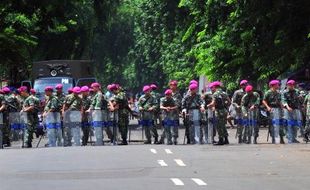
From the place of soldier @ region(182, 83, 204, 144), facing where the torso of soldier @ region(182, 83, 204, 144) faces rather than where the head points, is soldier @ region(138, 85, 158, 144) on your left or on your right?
on your right

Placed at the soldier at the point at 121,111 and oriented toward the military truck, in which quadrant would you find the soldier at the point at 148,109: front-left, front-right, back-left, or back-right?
back-right

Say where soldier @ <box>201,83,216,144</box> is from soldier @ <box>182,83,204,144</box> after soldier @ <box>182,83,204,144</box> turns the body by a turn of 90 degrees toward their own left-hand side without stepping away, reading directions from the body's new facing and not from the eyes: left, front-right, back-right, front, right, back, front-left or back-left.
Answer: front

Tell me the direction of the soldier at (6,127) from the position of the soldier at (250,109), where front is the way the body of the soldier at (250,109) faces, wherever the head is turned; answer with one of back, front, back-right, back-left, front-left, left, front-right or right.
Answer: right

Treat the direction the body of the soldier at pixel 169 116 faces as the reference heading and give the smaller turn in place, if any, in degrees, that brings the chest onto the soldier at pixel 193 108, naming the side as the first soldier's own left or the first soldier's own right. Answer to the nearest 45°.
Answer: approximately 90° to the first soldier's own left

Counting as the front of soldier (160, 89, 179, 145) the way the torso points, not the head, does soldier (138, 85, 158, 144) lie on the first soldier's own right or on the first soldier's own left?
on the first soldier's own right

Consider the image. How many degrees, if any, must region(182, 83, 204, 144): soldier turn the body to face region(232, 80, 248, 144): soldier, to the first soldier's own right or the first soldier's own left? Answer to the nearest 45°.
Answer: approximately 90° to the first soldier's own left

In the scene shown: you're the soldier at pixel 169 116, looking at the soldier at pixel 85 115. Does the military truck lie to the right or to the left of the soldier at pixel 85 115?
right
